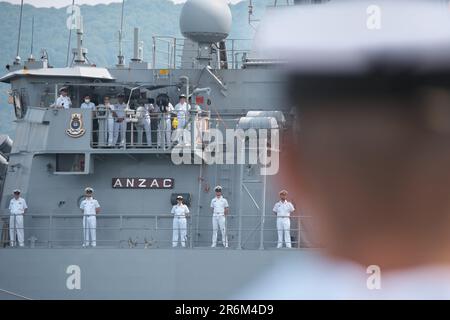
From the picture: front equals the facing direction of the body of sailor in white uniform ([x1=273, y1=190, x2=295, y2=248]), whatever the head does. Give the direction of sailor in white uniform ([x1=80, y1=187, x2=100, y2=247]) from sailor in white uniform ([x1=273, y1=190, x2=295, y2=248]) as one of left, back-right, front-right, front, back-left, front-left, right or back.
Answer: right

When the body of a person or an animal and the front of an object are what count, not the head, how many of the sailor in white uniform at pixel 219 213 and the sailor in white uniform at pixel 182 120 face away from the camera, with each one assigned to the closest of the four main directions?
0

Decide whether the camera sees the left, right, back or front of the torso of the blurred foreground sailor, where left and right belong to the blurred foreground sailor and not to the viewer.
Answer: back

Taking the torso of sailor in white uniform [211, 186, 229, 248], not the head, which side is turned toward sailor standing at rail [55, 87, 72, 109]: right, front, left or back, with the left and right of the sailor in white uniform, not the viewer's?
right

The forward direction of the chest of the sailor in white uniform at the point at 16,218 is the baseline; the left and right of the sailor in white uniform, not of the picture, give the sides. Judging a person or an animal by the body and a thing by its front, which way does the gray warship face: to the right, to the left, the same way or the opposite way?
to the right

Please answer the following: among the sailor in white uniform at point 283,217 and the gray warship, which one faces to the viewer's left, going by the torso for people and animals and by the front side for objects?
the gray warship

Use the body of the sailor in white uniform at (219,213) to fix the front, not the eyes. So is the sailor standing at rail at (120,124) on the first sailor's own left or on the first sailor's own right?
on the first sailor's own right

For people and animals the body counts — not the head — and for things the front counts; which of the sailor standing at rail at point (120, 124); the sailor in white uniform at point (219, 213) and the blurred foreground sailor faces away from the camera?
the blurred foreground sailor

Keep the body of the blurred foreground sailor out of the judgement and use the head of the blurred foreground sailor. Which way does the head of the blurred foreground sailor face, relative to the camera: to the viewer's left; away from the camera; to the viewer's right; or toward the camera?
away from the camera

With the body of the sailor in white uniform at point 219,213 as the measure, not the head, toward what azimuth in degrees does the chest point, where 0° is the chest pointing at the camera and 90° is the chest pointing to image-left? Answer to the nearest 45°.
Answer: approximately 0°
